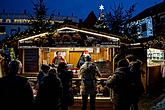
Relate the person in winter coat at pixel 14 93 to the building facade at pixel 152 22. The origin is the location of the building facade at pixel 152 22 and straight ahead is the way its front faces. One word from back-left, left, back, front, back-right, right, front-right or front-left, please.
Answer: front-left

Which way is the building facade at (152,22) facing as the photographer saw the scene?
facing the viewer and to the left of the viewer

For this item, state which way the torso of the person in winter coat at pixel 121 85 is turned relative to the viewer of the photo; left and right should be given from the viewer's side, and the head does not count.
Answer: facing away from the viewer and to the left of the viewer

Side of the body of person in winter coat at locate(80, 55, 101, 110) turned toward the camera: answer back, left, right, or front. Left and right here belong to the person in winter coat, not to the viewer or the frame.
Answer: back

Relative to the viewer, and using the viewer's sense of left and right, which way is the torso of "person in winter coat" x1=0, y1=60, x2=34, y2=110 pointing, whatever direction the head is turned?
facing away from the viewer and to the right of the viewer

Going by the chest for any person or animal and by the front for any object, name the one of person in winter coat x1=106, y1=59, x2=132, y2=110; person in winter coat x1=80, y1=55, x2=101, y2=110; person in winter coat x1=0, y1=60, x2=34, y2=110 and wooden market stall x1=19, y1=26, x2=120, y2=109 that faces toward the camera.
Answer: the wooden market stall
